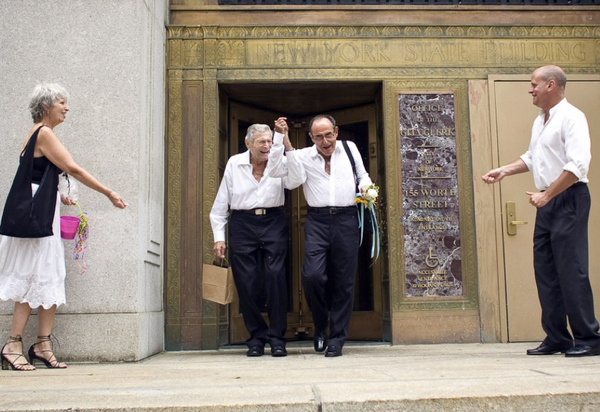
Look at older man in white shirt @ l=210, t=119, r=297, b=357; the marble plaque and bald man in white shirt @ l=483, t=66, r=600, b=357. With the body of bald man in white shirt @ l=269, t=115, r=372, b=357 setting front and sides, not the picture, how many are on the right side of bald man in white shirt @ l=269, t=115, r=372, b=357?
1

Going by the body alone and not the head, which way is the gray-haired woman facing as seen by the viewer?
to the viewer's right

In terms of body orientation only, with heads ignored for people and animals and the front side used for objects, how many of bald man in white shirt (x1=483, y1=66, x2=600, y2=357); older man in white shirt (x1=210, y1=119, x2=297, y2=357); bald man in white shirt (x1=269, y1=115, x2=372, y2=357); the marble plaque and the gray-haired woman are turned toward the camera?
3

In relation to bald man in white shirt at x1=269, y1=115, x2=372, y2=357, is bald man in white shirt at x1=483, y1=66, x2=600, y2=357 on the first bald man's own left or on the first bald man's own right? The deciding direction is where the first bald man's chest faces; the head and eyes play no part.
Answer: on the first bald man's own left

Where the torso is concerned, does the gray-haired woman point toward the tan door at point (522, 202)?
yes

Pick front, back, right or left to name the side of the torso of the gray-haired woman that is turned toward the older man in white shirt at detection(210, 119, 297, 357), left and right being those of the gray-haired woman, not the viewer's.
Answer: front

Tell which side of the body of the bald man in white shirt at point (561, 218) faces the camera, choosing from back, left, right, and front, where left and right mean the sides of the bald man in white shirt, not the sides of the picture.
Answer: left

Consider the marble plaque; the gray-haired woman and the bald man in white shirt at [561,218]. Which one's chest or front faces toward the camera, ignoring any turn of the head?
the marble plaque

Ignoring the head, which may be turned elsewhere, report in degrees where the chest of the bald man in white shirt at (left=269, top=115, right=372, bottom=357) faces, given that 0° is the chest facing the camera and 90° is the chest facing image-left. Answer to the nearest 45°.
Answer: approximately 0°

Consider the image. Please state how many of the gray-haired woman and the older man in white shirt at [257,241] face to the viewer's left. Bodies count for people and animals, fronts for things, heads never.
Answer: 0

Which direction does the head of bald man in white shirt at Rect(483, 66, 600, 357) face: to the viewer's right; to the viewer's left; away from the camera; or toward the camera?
to the viewer's left

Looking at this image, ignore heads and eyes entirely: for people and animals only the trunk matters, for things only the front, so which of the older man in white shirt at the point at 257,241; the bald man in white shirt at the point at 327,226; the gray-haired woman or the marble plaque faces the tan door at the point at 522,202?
the gray-haired woman

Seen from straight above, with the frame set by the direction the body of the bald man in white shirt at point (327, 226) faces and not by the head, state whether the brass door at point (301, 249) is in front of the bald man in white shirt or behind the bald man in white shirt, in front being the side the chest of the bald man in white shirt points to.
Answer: behind

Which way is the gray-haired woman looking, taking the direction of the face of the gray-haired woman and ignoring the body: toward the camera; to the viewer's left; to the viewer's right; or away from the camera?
to the viewer's right

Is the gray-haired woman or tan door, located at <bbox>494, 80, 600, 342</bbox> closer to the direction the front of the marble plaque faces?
the gray-haired woman

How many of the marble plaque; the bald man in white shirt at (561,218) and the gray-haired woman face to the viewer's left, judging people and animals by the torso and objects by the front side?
1
